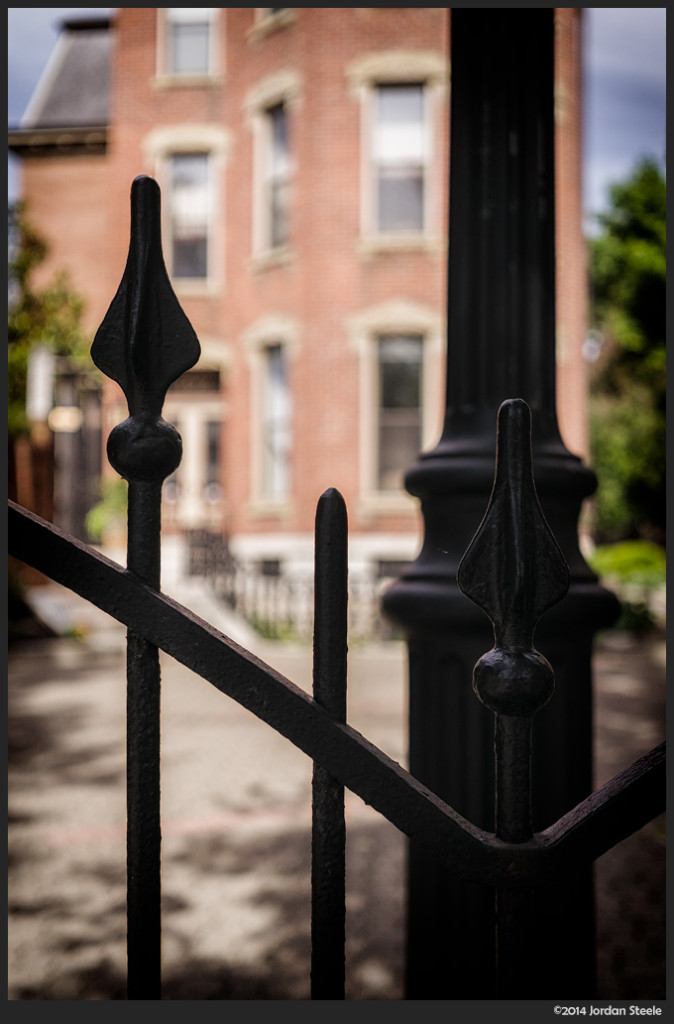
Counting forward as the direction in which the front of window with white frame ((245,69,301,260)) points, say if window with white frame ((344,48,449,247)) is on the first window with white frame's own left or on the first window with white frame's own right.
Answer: on the first window with white frame's own left

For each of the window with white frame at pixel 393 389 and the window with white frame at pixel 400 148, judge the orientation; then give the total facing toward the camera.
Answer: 2

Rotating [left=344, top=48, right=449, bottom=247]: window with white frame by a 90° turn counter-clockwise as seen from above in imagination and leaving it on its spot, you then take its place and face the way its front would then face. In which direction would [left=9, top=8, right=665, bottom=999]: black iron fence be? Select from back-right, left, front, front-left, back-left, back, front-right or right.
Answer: right

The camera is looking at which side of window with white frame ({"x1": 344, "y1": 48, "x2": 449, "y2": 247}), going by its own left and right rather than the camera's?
front

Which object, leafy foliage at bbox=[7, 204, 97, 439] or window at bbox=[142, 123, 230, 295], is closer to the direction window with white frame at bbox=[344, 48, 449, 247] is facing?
the leafy foliage

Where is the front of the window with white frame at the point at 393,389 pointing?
toward the camera

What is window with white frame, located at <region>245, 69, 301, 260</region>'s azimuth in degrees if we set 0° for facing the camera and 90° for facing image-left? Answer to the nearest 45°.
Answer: approximately 45°

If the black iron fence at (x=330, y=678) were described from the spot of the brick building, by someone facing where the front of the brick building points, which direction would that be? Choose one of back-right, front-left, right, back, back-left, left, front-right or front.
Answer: front

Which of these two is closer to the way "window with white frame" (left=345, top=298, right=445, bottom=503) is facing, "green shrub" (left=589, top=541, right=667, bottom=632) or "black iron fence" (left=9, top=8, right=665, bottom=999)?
the black iron fence

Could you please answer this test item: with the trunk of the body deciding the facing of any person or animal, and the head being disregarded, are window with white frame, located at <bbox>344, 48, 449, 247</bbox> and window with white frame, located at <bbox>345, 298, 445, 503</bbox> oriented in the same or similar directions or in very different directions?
same or similar directions

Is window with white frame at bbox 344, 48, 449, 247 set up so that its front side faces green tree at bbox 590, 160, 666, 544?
no

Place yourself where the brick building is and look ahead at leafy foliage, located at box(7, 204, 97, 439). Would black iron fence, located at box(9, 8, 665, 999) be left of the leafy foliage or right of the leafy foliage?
left
